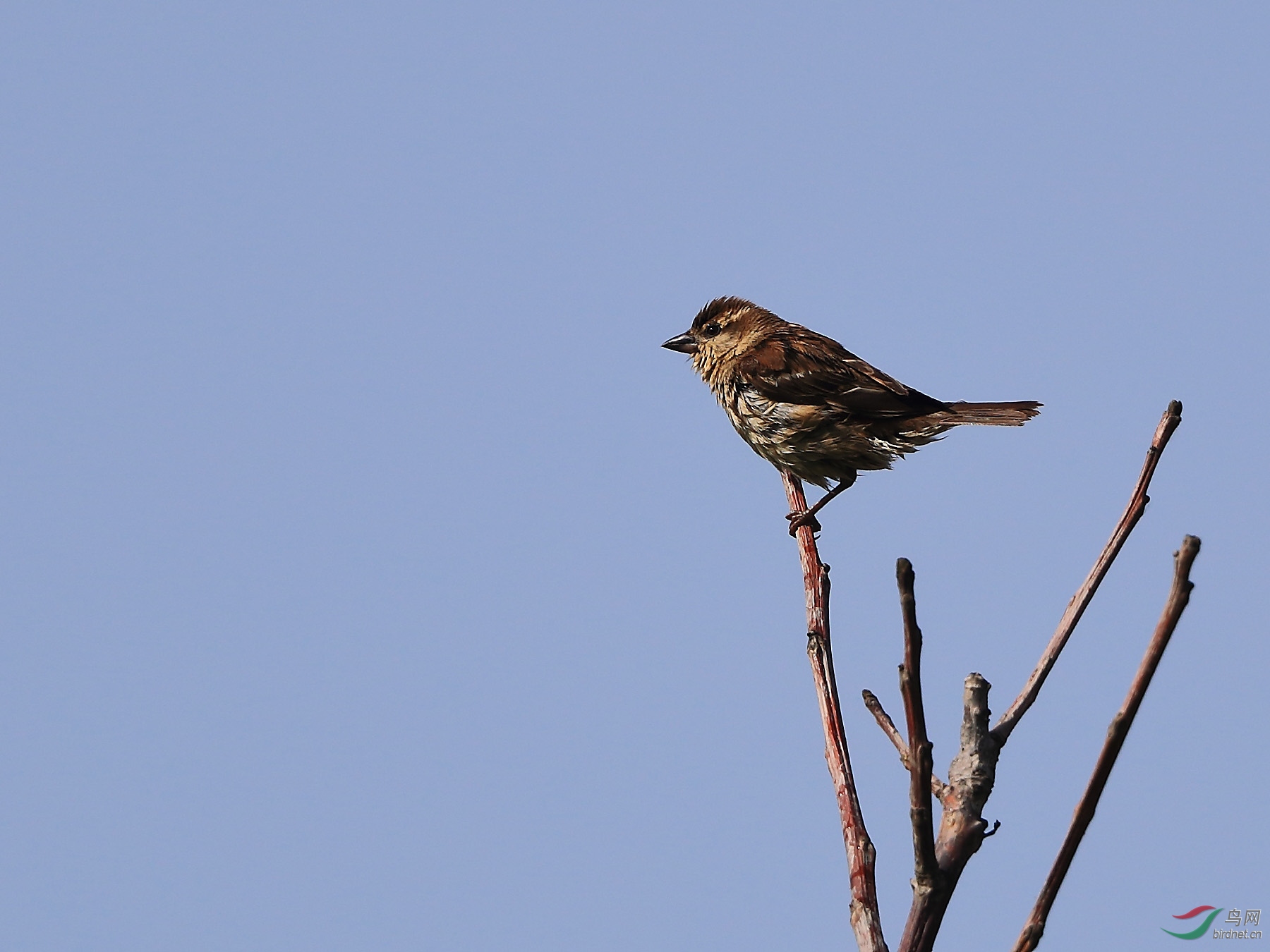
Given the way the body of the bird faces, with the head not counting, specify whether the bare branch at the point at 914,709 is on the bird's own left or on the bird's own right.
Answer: on the bird's own left

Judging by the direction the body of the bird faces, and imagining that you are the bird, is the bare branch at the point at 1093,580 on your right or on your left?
on your left

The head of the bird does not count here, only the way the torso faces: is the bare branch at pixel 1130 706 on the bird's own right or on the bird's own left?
on the bird's own left

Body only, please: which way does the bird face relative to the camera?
to the viewer's left
